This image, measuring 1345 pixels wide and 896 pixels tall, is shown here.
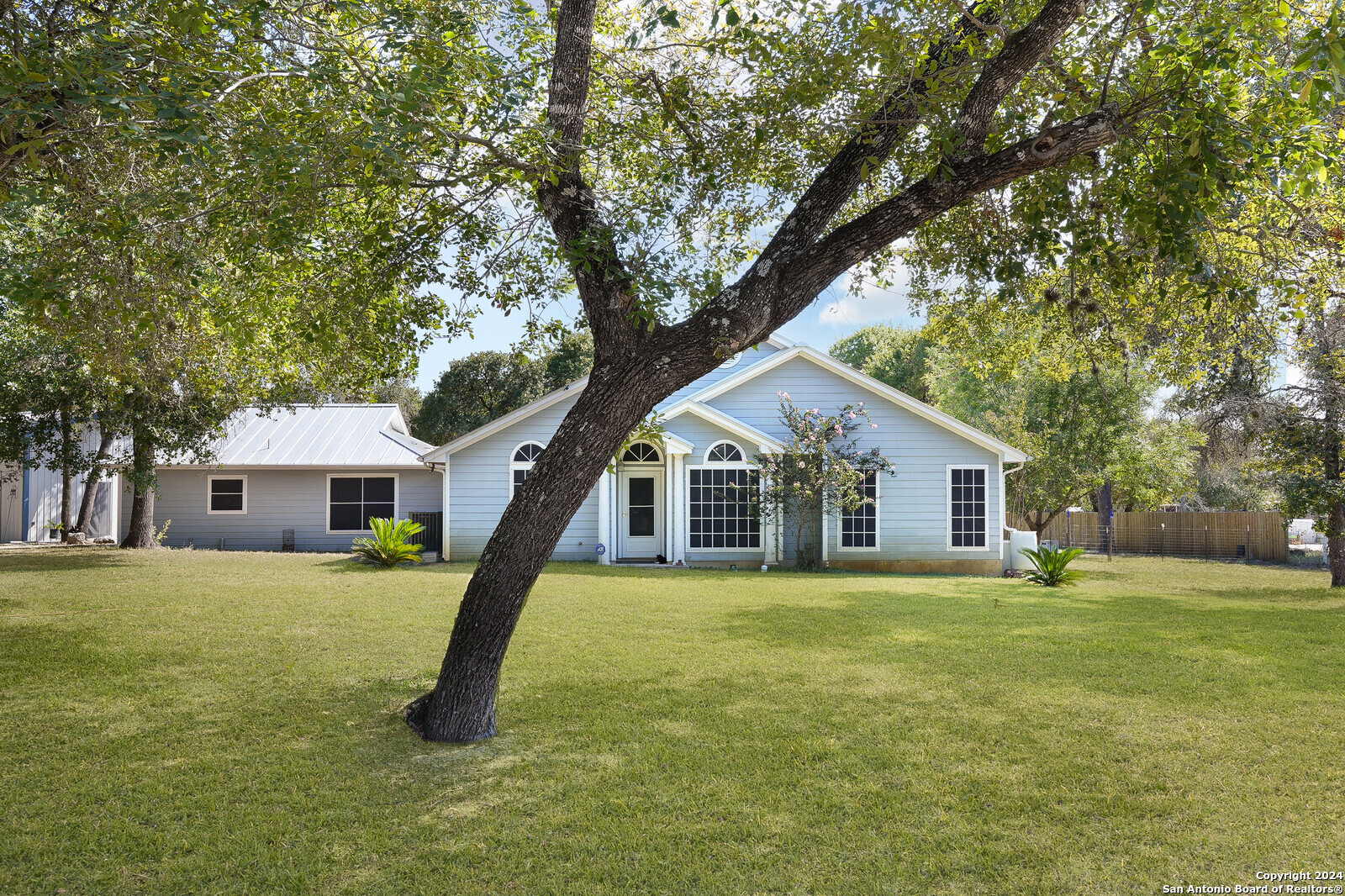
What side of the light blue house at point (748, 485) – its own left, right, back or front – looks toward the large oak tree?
front

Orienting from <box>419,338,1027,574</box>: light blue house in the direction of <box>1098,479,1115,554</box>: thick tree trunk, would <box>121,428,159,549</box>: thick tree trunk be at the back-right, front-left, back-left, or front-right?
back-left

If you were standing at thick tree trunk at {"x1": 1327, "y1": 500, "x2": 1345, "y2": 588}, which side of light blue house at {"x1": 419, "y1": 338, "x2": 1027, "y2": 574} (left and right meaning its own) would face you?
left

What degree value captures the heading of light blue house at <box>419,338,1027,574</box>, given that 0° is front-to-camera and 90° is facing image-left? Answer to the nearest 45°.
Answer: approximately 0°

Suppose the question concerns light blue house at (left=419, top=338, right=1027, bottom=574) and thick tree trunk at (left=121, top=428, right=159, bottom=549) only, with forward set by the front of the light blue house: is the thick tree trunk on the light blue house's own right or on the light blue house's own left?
on the light blue house's own right

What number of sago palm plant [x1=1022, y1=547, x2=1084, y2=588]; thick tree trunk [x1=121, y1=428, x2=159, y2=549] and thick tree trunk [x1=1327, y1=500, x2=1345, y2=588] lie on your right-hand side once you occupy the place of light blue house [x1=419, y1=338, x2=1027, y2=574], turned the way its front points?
1
